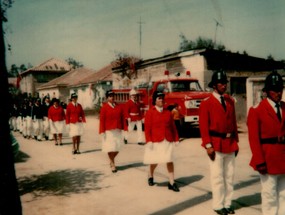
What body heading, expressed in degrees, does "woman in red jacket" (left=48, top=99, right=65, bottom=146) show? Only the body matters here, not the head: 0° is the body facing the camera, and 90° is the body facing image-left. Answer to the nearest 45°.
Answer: approximately 0°

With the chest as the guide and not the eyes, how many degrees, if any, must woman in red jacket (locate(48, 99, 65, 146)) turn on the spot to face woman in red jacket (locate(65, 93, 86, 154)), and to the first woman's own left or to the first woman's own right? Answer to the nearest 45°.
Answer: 0° — they already face them

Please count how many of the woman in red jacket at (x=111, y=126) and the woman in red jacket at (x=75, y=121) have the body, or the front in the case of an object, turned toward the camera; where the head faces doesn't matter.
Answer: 2

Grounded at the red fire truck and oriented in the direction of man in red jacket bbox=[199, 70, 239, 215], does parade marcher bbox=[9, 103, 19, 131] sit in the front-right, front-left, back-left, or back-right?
back-right

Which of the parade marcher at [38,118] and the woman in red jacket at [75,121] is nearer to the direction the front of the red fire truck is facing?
the woman in red jacket

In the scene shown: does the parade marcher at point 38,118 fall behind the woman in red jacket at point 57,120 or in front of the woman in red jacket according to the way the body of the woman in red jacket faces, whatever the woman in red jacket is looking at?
behind

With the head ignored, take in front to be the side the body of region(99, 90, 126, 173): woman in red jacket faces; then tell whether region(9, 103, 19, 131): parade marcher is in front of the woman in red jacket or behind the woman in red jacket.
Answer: behind

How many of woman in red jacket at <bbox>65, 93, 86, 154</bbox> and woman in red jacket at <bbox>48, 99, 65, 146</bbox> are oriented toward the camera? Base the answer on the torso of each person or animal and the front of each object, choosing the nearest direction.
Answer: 2
